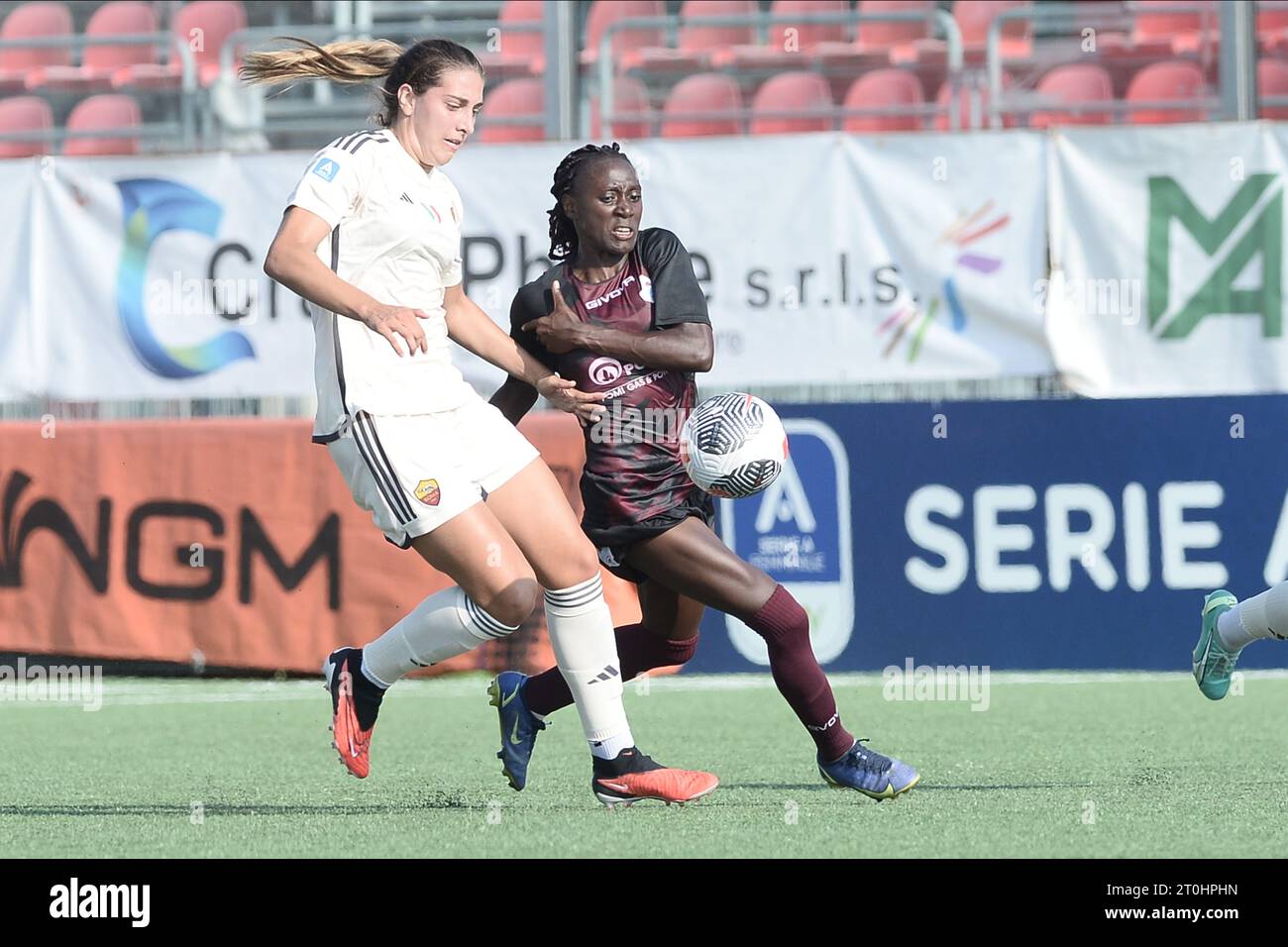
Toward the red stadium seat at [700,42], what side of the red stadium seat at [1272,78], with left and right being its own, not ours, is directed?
right

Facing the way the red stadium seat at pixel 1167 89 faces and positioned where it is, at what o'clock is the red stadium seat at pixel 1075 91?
the red stadium seat at pixel 1075 91 is roughly at 3 o'clock from the red stadium seat at pixel 1167 89.

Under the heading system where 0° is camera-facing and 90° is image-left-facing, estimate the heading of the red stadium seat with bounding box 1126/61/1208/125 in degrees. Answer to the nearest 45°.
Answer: approximately 0°

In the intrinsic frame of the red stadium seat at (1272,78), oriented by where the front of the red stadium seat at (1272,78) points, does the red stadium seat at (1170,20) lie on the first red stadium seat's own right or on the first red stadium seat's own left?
on the first red stadium seat's own right

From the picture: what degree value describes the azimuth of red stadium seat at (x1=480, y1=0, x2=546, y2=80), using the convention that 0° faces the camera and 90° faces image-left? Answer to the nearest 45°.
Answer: approximately 45°
